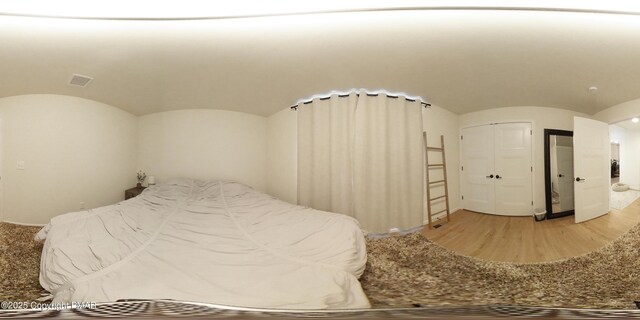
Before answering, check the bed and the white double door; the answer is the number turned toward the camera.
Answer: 2

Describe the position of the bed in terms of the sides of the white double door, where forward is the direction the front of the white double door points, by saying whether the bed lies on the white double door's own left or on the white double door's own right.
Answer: on the white double door's own right

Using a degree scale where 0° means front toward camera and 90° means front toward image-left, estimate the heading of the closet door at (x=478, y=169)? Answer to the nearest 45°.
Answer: approximately 45°

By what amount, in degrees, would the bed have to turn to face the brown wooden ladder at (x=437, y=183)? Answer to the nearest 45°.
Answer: approximately 45° to its left

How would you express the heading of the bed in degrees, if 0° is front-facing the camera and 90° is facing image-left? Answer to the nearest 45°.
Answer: approximately 0°
